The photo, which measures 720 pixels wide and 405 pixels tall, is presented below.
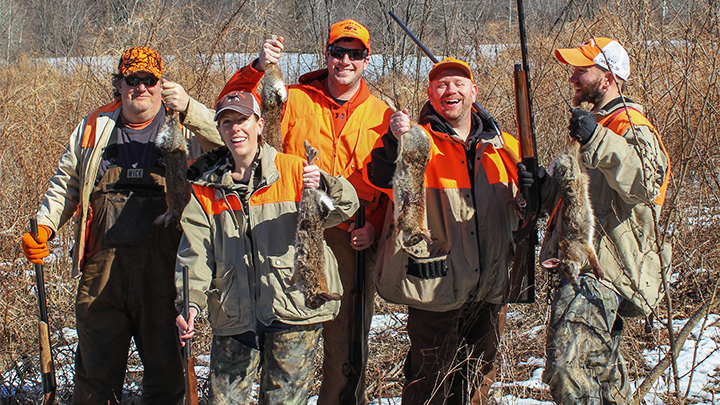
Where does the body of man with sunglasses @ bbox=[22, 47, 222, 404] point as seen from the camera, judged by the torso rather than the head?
toward the camera

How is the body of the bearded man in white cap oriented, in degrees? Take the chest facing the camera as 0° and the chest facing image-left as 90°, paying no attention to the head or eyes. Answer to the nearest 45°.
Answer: approximately 90°

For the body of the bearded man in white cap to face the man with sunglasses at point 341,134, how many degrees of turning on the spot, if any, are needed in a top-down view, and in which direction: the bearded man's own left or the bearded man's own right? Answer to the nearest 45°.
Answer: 0° — they already face them

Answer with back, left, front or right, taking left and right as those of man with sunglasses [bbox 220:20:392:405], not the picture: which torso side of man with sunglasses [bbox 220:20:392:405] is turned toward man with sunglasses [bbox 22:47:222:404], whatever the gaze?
right

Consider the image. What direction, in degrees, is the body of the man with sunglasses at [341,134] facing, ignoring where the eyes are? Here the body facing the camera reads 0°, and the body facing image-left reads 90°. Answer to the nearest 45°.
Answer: approximately 0°

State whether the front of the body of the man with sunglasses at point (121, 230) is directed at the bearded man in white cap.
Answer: no

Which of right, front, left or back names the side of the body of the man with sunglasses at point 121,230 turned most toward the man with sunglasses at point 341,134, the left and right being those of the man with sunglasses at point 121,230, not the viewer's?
left

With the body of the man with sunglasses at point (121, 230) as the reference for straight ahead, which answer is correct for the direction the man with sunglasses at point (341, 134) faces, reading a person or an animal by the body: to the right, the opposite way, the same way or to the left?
the same way

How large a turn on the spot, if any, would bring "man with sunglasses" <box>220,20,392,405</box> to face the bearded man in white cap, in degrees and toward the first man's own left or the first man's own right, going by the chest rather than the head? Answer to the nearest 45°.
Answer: approximately 45° to the first man's own left

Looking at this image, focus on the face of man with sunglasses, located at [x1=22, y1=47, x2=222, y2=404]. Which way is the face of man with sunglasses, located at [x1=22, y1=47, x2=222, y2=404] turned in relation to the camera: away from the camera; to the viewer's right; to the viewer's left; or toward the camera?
toward the camera

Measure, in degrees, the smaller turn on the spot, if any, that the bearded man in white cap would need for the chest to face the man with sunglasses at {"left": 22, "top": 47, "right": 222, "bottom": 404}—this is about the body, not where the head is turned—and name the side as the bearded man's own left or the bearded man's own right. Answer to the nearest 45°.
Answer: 0° — they already face them

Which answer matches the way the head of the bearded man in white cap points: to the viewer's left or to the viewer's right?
to the viewer's left
